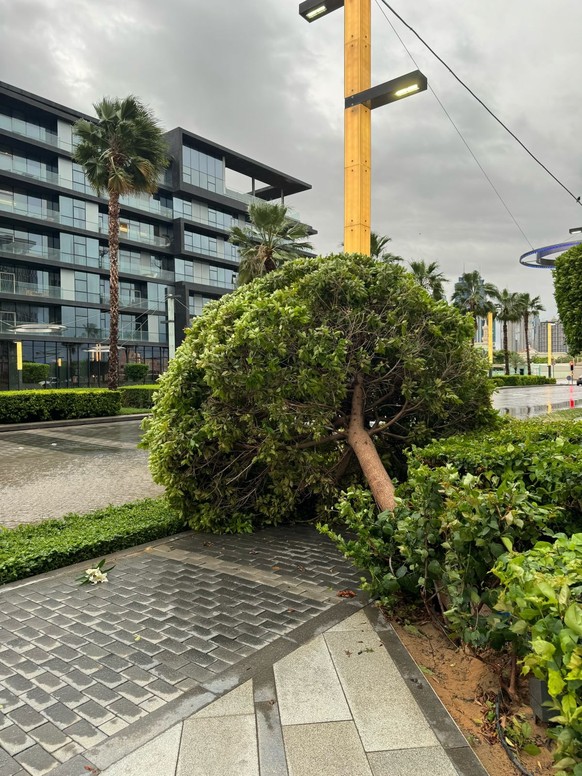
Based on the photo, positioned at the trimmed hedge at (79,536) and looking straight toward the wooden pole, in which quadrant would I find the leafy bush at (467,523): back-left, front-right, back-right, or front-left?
front-right

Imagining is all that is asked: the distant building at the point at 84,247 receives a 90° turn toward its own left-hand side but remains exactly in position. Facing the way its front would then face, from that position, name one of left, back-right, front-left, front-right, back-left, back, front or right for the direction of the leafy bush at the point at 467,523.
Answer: back-right

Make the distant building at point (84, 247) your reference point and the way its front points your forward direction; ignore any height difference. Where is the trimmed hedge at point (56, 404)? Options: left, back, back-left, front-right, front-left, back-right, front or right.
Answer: front-right

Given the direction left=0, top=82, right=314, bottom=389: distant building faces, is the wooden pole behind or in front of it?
in front

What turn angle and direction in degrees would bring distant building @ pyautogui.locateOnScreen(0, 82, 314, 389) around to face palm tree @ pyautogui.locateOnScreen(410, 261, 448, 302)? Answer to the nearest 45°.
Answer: approximately 45° to its left

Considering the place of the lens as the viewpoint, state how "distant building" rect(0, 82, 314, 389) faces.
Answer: facing the viewer and to the right of the viewer

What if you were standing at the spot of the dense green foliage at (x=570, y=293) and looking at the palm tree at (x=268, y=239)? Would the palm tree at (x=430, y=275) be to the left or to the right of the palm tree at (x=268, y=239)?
right

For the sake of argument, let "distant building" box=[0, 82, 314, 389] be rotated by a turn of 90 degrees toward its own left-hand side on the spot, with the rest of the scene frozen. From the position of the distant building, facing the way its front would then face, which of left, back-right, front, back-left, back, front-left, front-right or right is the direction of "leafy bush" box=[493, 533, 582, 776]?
back-right

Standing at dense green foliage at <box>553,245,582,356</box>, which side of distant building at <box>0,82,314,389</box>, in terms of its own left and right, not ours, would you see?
front

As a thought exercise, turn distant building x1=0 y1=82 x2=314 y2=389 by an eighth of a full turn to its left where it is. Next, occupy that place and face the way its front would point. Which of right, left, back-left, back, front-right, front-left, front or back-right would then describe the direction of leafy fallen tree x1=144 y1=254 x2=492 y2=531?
right

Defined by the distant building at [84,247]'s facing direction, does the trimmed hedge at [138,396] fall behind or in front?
in front

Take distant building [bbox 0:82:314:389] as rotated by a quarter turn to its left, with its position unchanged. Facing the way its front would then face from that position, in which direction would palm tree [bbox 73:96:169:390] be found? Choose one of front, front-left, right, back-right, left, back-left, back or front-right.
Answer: back-right
